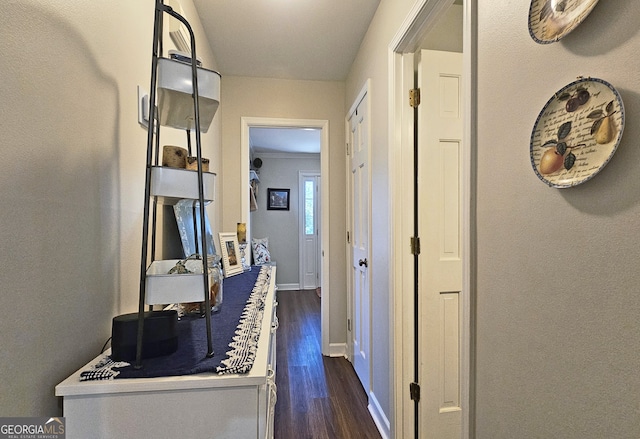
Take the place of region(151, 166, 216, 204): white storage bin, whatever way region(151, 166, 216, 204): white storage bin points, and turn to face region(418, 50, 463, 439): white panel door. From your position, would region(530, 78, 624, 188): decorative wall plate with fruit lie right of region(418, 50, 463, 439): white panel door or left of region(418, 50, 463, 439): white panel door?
right

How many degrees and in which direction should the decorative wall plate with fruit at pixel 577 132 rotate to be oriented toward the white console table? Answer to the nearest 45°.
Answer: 0° — it already faces it

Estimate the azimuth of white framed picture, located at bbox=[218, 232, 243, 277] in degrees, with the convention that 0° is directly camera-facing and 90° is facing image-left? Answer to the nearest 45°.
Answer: approximately 315°

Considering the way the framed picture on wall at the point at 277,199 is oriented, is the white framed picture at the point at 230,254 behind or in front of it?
in front

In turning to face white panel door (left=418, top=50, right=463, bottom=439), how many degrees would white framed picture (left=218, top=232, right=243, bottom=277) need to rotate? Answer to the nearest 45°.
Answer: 0° — it already faces it

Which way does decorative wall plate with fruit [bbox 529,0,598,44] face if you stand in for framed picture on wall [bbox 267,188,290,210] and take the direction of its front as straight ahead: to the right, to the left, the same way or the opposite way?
to the right

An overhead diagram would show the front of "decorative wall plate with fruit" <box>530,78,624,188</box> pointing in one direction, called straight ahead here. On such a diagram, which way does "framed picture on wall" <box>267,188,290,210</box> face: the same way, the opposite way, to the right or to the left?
to the left

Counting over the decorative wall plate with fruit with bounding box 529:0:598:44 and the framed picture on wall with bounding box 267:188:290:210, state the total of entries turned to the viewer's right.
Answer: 0
